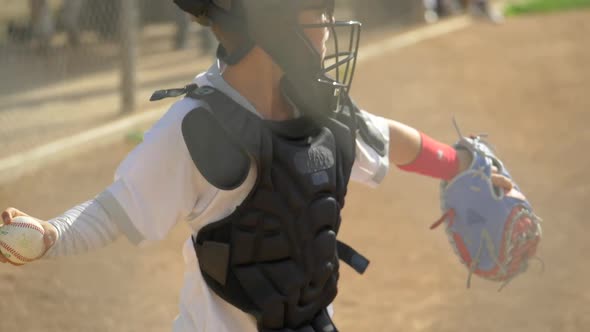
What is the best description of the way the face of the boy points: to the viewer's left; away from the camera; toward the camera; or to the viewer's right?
to the viewer's right

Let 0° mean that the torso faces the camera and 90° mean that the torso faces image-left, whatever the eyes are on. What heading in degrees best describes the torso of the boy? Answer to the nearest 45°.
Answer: approximately 315°

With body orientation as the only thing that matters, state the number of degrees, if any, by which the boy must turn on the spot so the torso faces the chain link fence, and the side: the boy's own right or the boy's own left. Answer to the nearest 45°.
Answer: approximately 135° to the boy's own left
